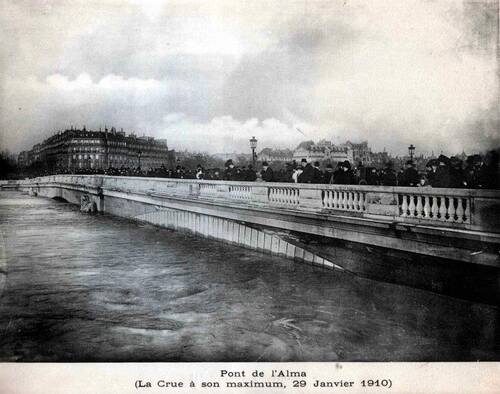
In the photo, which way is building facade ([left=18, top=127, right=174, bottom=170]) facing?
toward the camera

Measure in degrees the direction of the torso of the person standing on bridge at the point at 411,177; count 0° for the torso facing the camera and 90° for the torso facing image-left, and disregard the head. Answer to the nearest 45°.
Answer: approximately 0°

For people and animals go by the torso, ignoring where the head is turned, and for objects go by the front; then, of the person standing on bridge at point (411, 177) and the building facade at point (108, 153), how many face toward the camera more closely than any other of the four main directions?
2

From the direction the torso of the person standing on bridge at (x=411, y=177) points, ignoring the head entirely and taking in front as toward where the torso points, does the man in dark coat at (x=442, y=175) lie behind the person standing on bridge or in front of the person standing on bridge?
in front

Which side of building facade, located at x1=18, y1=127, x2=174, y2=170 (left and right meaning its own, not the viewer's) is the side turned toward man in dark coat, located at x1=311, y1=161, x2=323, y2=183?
front

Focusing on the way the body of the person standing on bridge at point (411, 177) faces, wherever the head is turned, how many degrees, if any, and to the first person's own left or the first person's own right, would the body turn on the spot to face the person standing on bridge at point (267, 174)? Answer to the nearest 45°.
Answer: approximately 135° to the first person's own right

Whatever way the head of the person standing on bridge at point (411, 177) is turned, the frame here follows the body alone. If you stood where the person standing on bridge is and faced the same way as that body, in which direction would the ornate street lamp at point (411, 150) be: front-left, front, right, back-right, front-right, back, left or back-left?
back

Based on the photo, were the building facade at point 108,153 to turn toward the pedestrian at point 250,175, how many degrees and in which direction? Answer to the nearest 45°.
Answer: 0° — it already faces them

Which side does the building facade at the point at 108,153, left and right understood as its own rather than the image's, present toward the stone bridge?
front
